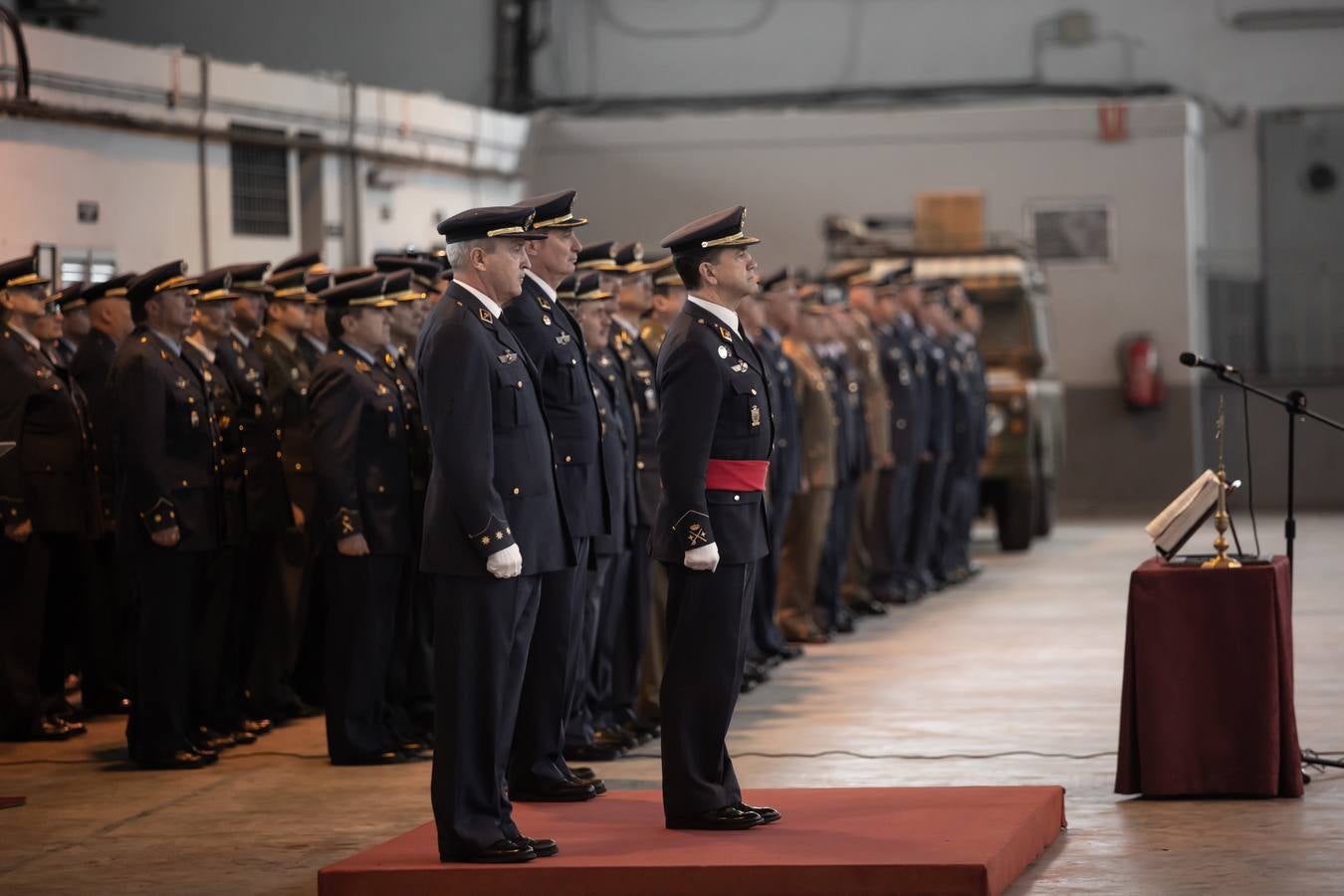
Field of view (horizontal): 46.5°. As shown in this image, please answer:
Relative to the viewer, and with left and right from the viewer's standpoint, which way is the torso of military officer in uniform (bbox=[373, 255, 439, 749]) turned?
facing the viewer and to the right of the viewer

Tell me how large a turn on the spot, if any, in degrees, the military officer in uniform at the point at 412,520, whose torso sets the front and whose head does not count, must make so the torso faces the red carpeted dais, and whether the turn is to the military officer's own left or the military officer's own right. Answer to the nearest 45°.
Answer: approximately 45° to the military officer's own right

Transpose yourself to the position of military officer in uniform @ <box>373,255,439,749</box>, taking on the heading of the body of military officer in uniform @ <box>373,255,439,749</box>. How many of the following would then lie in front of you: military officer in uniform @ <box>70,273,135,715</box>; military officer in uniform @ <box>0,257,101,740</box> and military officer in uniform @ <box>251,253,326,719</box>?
0

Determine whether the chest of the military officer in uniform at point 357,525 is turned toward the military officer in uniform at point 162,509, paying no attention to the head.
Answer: no

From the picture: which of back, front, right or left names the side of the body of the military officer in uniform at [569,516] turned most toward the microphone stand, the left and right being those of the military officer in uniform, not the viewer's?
front

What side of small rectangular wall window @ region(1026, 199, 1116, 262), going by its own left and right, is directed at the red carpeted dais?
front

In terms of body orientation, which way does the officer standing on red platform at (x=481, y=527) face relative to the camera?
to the viewer's right

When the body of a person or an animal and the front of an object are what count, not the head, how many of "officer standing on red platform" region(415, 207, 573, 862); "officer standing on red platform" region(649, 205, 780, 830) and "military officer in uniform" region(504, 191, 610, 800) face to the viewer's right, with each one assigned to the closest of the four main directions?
3

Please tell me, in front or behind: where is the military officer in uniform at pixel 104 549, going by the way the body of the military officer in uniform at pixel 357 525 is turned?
behind

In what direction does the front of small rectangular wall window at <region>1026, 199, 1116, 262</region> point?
toward the camera

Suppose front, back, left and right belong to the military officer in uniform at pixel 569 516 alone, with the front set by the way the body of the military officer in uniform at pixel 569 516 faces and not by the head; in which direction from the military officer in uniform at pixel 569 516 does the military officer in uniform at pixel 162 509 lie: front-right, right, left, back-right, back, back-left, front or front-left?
back-left

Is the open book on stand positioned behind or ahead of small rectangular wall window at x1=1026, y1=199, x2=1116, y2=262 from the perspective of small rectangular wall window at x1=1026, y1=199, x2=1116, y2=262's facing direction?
ahead

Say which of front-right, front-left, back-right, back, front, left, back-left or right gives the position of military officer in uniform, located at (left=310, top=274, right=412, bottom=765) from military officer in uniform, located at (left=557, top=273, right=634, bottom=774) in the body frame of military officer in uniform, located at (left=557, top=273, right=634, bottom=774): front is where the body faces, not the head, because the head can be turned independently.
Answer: back-right

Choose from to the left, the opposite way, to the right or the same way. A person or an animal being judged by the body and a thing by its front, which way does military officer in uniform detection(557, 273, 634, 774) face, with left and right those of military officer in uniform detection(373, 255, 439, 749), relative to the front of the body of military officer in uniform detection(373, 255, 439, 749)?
the same way

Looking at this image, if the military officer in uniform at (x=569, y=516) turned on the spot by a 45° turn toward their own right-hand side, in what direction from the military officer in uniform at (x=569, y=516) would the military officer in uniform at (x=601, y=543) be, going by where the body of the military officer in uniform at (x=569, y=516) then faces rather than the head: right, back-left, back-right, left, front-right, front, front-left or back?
back-left

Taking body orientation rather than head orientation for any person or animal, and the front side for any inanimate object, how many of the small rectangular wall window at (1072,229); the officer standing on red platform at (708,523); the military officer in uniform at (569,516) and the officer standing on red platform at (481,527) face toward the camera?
1

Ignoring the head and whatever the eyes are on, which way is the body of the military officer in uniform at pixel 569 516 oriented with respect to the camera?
to the viewer's right

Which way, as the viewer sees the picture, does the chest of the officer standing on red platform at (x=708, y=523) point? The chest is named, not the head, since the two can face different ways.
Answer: to the viewer's right

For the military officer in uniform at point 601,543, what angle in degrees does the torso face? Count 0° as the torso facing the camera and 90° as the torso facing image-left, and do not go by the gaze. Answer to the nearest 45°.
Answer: approximately 315°
